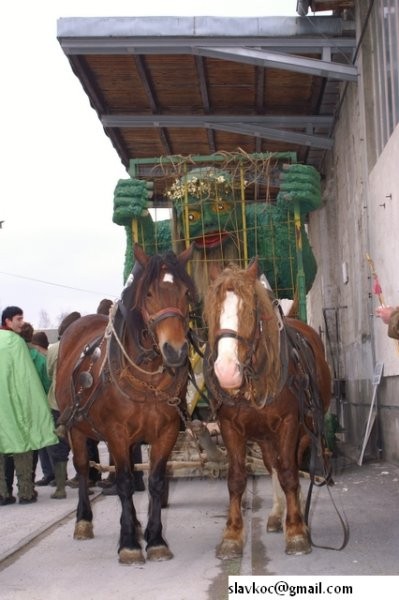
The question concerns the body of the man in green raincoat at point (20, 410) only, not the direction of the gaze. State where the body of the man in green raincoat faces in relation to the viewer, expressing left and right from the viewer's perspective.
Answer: facing away from the viewer and to the right of the viewer

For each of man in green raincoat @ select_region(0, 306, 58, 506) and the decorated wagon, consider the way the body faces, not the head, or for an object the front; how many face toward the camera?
1

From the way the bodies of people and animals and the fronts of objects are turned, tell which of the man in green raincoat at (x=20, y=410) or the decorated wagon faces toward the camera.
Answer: the decorated wagon

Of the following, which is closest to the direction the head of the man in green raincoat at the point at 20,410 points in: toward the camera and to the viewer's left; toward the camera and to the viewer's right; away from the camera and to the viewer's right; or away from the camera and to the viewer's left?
toward the camera and to the viewer's right

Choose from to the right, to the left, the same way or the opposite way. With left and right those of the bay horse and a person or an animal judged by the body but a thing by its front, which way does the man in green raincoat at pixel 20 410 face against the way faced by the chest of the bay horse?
to the left

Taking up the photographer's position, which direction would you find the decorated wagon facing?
facing the viewer

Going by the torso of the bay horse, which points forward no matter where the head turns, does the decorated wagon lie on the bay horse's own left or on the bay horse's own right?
on the bay horse's own left
